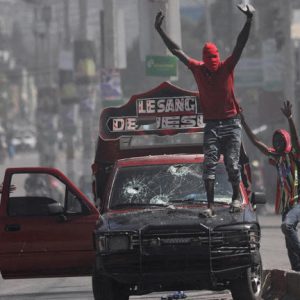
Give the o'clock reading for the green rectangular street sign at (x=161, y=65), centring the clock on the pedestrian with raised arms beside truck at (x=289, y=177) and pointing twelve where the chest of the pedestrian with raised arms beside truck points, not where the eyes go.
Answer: The green rectangular street sign is roughly at 4 o'clock from the pedestrian with raised arms beside truck.

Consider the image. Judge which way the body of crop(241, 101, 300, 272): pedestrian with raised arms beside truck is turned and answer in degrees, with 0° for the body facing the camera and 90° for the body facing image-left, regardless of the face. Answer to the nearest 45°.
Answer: approximately 45°

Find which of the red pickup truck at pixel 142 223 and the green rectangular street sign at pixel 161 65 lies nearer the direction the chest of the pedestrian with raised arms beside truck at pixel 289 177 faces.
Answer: the red pickup truck

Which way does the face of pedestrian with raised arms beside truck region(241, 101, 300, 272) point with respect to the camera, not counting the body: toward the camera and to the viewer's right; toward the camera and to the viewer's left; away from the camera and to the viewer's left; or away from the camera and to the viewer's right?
toward the camera and to the viewer's left

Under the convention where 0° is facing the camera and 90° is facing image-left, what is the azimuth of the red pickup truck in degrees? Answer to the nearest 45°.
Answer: approximately 0°

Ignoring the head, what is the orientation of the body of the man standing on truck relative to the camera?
toward the camera

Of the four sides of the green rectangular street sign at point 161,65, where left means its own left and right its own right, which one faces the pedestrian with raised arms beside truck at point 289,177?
front

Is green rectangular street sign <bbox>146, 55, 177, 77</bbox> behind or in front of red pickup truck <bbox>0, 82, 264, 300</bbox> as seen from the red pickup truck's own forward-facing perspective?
behind

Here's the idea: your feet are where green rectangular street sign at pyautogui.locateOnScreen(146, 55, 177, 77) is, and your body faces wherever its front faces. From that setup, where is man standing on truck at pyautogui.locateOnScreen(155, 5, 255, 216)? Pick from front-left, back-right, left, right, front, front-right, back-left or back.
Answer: front

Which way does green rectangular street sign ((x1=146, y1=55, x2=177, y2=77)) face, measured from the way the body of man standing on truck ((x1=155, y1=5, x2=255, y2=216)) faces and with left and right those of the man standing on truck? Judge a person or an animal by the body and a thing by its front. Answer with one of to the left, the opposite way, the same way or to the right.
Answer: the same way

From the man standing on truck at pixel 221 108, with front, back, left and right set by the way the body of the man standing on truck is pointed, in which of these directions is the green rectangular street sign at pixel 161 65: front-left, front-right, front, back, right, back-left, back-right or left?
back

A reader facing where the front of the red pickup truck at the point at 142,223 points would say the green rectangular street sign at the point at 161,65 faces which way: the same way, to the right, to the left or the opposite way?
the same way
